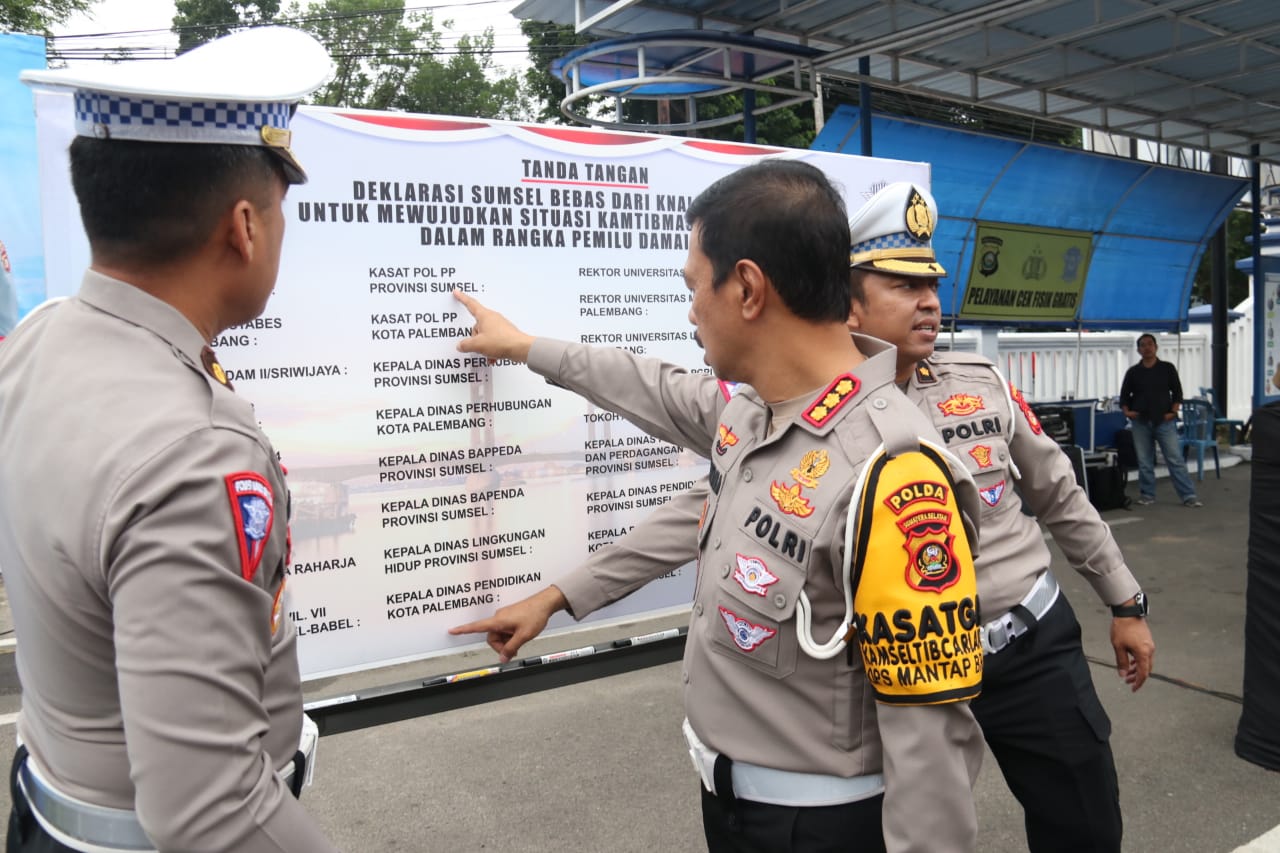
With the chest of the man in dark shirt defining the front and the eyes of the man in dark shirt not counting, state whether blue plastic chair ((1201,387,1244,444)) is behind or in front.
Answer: behind

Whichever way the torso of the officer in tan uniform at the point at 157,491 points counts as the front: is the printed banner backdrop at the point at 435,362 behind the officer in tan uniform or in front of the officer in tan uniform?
in front

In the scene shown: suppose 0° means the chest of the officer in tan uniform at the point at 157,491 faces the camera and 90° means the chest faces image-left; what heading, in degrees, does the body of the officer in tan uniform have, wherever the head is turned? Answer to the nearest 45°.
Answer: approximately 225°

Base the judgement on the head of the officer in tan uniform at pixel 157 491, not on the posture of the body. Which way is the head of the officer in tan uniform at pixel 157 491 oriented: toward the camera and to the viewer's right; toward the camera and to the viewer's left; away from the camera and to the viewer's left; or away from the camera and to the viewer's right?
away from the camera and to the viewer's right

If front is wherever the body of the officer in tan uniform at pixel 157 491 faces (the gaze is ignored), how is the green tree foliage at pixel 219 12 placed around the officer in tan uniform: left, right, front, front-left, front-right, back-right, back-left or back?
front-left

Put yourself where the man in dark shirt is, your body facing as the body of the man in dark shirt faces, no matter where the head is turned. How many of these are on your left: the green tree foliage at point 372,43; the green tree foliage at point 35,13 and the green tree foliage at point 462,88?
0

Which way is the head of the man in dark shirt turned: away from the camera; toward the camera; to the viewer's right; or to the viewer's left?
toward the camera

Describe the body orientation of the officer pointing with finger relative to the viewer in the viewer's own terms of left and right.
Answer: facing the viewer and to the left of the viewer

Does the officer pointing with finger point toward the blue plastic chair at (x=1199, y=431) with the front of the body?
no

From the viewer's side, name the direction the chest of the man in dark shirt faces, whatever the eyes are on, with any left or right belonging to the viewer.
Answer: facing the viewer

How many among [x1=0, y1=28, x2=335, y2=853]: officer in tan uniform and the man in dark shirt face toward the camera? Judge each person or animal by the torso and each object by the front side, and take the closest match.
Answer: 1

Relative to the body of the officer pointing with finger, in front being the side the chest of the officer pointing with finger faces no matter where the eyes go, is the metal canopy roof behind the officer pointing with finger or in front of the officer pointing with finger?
behind

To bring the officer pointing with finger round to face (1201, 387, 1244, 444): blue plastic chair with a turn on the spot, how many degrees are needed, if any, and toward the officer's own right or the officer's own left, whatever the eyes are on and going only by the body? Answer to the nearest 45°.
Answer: approximately 180°

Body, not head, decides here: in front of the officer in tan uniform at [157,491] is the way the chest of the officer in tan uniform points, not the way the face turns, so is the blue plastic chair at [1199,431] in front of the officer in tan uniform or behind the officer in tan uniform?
in front

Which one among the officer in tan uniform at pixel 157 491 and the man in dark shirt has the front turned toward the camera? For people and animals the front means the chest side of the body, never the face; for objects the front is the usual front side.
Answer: the man in dark shirt
